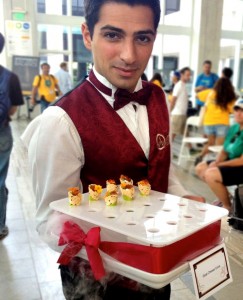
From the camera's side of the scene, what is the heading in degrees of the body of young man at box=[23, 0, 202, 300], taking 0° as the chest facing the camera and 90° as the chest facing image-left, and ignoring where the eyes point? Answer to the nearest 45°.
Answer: approximately 315°

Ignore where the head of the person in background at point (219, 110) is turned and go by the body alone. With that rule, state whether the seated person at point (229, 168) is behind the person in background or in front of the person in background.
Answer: behind

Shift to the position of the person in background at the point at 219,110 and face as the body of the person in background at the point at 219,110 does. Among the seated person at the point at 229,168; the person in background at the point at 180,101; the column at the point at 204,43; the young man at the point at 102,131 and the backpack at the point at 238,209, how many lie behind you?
3

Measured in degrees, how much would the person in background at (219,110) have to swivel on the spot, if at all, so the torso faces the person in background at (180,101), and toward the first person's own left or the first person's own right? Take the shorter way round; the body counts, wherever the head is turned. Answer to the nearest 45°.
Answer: approximately 45° to the first person's own left

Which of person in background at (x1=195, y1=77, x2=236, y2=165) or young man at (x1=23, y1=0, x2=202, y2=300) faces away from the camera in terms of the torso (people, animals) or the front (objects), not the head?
the person in background

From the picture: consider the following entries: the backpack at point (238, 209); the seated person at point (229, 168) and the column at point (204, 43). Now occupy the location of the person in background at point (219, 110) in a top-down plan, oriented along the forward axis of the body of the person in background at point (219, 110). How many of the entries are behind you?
2

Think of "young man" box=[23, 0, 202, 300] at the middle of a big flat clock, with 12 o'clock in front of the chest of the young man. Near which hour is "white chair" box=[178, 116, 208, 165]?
The white chair is roughly at 8 o'clock from the young man.

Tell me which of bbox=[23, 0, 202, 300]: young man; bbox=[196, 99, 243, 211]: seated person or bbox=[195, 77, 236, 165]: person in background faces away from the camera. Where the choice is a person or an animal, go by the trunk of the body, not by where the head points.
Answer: the person in background

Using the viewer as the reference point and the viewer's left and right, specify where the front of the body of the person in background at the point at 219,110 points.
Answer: facing away from the viewer

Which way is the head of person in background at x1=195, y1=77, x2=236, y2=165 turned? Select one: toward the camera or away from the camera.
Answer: away from the camera

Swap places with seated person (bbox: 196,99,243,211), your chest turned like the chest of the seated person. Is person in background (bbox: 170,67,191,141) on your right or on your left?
on your right
